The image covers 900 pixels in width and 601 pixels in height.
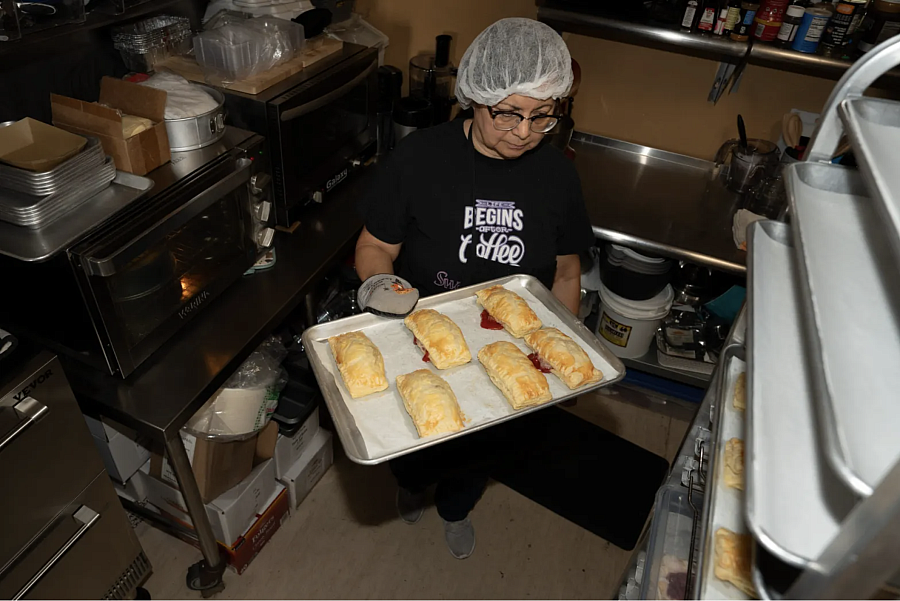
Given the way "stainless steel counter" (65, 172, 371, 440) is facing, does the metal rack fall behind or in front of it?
in front

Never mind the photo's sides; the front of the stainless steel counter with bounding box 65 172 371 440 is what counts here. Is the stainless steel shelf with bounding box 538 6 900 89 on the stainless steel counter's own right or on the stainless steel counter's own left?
on the stainless steel counter's own left

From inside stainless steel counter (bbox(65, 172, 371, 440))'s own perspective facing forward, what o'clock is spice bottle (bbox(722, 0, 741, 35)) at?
The spice bottle is roughly at 10 o'clock from the stainless steel counter.

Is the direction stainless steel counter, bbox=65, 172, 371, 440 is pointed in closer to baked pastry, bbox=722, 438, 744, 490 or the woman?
the baked pastry

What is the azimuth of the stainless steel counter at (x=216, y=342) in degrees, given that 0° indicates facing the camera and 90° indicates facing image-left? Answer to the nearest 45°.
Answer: approximately 315°

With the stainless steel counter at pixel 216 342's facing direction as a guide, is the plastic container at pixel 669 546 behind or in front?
in front

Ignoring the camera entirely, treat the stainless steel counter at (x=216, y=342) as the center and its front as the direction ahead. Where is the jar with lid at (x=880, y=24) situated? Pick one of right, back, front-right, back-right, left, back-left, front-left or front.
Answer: front-left

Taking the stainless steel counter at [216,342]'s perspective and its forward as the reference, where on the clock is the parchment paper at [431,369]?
The parchment paper is roughly at 12 o'clock from the stainless steel counter.

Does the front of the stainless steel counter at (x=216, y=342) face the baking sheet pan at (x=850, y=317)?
yes
